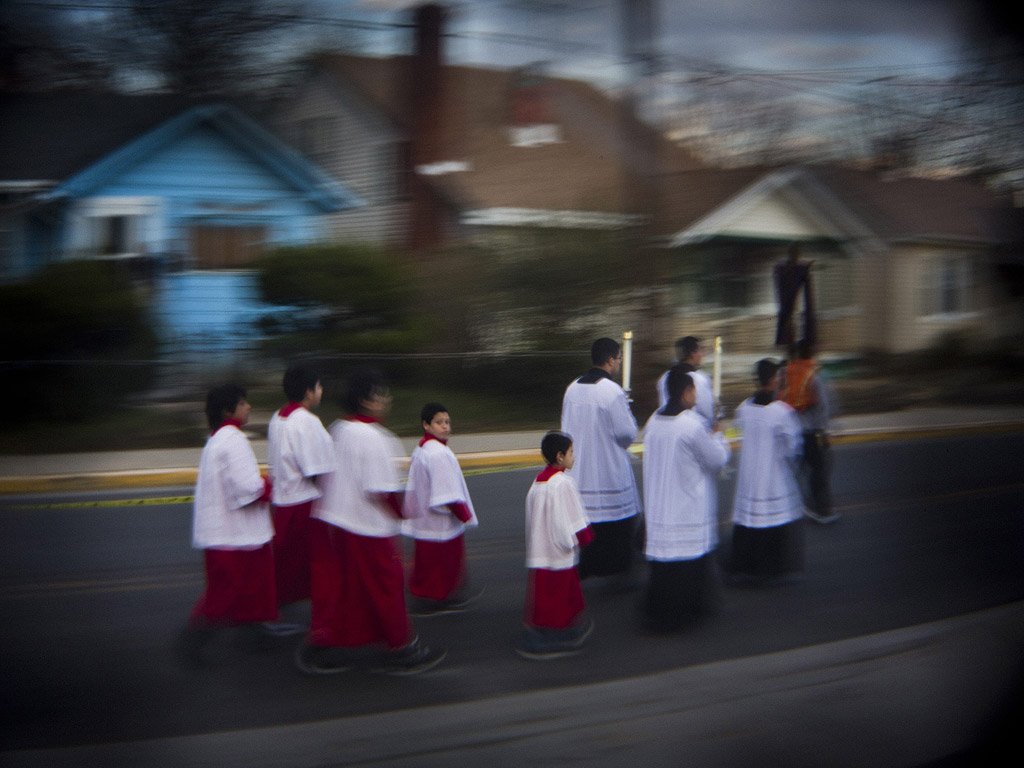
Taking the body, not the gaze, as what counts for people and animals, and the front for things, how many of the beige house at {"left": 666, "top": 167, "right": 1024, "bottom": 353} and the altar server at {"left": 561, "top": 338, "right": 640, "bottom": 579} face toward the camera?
1

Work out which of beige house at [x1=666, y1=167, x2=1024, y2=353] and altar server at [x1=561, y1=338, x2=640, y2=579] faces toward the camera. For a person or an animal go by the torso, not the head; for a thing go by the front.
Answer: the beige house

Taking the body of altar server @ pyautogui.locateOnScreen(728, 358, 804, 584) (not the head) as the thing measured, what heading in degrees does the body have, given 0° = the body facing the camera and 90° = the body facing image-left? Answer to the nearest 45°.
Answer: approximately 225°

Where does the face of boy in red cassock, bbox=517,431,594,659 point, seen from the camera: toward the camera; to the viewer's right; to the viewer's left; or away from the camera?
to the viewer's right

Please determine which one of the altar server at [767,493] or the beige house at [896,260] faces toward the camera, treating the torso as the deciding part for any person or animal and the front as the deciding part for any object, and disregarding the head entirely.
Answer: the beige house

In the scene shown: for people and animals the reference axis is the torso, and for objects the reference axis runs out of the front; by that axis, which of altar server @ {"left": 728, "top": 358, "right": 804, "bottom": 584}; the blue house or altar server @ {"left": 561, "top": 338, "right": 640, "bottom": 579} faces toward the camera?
the blue house

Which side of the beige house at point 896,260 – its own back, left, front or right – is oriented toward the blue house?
right

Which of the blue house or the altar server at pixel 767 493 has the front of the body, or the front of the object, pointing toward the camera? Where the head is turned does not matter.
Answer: the blue house

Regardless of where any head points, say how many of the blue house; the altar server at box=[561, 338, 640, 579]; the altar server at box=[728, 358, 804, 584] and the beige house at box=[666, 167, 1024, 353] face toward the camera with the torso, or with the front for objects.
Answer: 2

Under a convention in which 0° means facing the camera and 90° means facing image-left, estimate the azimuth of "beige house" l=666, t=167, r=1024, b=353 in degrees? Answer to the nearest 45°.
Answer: approximately 0°

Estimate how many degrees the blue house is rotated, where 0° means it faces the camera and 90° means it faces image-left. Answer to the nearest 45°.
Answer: approximately 0°
